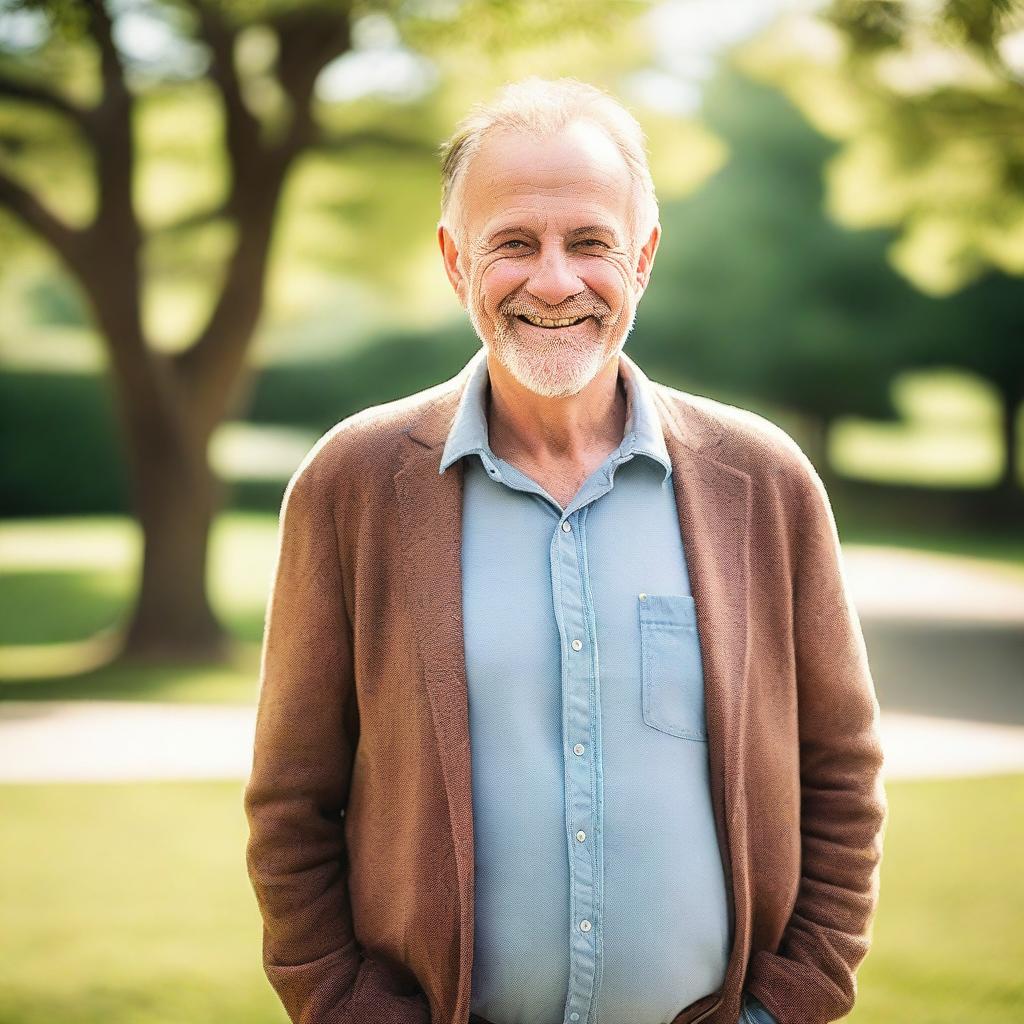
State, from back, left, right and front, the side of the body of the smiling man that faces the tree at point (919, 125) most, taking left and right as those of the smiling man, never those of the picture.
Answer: back

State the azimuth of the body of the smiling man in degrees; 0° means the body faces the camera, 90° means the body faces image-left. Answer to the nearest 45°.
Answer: approximately 0°

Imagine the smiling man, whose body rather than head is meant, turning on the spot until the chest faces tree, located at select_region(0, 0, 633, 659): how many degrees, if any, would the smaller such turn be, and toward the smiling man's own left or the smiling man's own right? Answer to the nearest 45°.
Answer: approximately 180°
